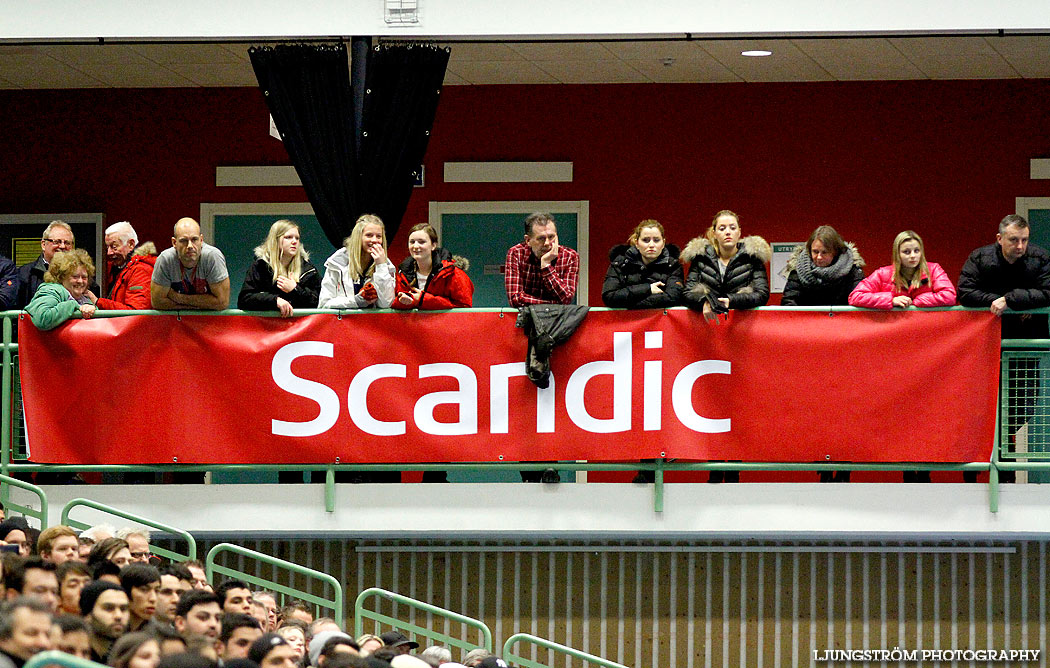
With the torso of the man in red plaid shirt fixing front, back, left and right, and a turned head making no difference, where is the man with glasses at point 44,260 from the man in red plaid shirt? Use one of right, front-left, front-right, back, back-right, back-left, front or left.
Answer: right

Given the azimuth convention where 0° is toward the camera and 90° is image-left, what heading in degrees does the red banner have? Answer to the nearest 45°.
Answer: approximately 0°

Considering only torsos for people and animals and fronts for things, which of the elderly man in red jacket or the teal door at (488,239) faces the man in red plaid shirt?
the teal door

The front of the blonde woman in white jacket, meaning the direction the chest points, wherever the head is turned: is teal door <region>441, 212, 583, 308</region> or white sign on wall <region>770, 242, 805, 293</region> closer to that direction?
the white sign on wall

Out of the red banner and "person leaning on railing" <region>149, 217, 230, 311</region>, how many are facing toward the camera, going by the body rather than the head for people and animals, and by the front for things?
2

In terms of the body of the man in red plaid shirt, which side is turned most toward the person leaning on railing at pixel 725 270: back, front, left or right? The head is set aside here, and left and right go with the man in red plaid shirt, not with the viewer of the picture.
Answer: left

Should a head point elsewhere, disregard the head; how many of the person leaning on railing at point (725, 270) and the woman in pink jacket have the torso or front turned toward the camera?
2

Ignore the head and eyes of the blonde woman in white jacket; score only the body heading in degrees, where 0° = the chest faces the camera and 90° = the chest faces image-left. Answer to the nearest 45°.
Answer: approximately 315°

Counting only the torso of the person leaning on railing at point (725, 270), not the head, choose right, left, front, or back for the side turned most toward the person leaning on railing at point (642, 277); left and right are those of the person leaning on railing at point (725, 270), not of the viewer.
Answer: right
